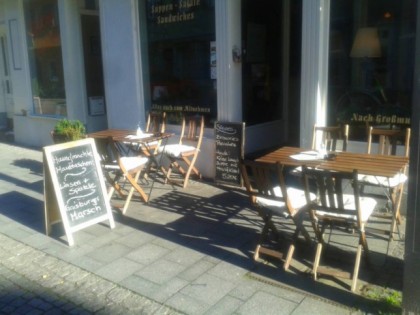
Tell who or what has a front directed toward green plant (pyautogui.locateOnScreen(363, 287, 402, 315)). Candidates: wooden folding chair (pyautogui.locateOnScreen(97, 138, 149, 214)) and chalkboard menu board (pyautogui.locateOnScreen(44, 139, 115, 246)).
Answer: the chalkboard menu board

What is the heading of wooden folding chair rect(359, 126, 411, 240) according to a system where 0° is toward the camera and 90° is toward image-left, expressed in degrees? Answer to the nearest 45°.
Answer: approximately 45°

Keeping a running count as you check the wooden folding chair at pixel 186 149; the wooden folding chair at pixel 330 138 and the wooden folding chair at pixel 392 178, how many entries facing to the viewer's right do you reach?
0

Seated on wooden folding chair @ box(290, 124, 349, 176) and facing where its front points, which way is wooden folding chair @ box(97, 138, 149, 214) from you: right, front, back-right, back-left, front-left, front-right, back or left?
front-right

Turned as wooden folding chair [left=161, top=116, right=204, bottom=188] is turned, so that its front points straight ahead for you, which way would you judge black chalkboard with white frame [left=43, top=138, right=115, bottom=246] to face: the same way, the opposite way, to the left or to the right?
to the left

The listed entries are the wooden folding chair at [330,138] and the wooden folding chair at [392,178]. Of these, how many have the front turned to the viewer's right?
0

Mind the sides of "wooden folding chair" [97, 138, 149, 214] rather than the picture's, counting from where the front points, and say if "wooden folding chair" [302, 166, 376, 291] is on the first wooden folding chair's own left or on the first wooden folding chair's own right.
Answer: on the first wooden folding chair's own right

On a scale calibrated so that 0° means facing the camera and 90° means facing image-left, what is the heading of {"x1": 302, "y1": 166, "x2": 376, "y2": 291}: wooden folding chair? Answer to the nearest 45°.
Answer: approximately 225°

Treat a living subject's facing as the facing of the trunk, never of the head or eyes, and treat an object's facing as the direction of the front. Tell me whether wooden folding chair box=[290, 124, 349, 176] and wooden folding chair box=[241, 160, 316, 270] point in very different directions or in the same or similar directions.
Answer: very different directions

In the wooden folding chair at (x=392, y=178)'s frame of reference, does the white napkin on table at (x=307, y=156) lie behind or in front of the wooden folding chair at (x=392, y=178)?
in front

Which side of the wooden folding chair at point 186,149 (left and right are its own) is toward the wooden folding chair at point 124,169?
front

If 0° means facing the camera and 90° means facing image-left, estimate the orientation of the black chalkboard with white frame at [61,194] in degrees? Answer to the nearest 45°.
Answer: approximately 315°

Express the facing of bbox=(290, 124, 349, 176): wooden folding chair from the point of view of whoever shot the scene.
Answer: facing the viewer and to the left of the viewer

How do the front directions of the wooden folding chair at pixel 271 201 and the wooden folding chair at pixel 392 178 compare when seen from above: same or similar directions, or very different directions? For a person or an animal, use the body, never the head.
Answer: very different directions

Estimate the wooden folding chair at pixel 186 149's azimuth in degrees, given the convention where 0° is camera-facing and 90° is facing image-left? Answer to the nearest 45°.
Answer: approximately 45°

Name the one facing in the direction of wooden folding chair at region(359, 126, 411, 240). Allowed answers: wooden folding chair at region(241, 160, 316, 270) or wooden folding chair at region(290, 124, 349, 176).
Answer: wooden folding chair at region(241, 160, 316, 270)
